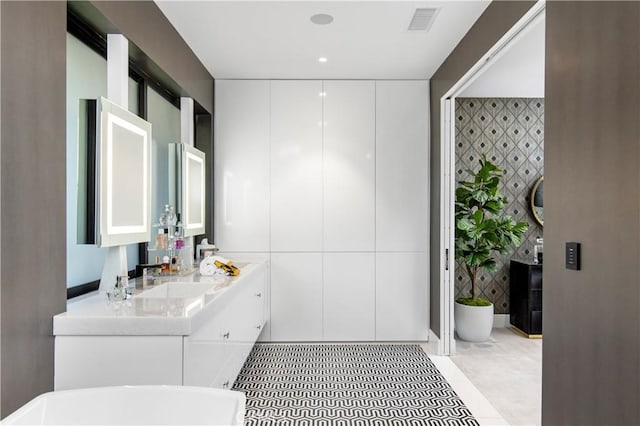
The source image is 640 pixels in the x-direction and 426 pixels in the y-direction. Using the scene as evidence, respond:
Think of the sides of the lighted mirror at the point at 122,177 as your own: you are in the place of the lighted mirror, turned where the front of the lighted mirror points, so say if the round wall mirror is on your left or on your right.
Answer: on your left

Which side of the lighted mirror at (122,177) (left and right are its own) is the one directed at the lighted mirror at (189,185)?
left

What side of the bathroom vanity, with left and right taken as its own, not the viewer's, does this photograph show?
right

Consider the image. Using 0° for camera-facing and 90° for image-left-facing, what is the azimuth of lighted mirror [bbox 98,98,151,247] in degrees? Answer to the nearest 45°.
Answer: approximately 315°

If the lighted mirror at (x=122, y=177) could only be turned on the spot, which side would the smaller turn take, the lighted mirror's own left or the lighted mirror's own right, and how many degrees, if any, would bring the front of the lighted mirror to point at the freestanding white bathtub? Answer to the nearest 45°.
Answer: approximately 45° to the lighted mirror's own right

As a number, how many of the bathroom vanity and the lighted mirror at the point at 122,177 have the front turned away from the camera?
0

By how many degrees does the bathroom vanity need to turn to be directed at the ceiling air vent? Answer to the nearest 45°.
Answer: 0° — it already faces it

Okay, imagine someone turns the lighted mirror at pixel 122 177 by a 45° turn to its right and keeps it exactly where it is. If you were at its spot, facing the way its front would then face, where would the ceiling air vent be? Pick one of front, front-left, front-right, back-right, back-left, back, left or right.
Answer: left

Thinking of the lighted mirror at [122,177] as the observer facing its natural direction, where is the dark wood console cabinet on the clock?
The dark wood console cabinet is roughly at 10 o'clock from the lighted mirror.
